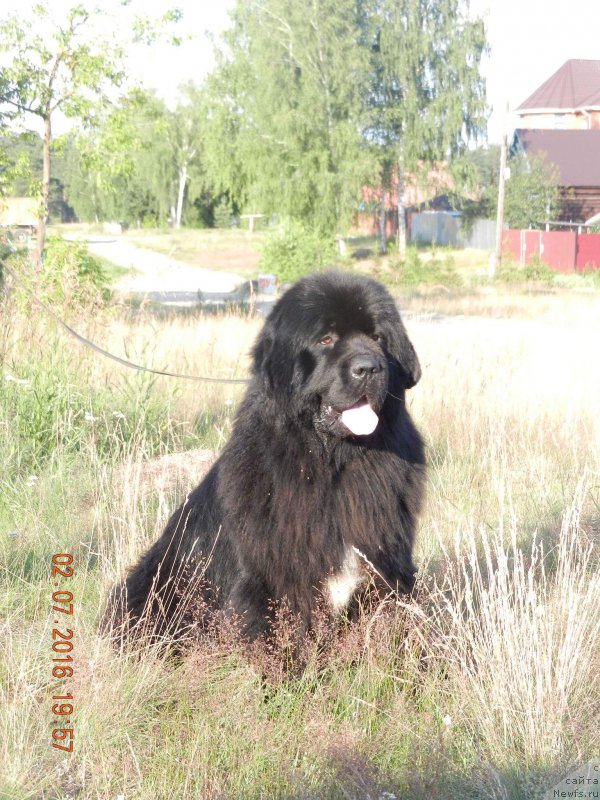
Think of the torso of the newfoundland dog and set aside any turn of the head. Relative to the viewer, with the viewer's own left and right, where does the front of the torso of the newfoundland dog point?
facing the viewer and to the right of the viewer

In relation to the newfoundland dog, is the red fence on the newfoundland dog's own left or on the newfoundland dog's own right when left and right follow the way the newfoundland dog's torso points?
on the newfoundland dog's own left

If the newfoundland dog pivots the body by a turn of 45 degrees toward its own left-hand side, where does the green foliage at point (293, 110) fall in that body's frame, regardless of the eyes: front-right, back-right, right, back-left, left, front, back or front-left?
left

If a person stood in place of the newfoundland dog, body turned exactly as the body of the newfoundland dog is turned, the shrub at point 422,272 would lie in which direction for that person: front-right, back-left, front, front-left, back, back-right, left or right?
back-left

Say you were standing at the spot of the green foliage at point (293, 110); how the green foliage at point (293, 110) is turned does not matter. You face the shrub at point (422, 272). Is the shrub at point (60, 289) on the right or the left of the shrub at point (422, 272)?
right

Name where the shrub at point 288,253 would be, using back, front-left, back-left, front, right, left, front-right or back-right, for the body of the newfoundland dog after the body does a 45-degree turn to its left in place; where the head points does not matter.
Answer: left

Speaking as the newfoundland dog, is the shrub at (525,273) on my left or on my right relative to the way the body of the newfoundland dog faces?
on my left
